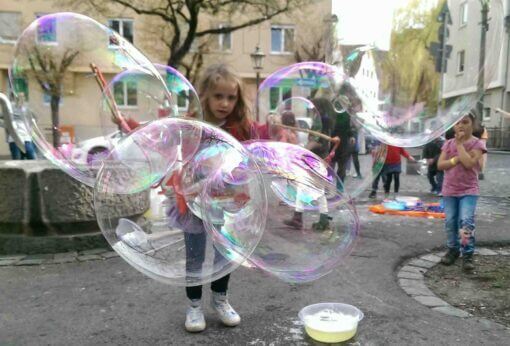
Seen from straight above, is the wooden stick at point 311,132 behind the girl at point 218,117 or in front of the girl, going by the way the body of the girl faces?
behind

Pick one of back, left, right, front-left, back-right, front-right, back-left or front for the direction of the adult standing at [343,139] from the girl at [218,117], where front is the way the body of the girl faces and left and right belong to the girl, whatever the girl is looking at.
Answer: back-left

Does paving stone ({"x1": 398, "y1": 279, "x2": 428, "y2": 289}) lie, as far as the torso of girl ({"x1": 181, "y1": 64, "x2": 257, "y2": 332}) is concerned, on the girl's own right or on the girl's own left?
on the girl's own left

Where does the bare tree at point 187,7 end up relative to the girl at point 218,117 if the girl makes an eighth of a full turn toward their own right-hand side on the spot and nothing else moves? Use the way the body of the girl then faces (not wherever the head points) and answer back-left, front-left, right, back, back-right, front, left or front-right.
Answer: back-right

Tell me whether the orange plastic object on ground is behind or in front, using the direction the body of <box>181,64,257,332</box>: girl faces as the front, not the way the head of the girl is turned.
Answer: behind

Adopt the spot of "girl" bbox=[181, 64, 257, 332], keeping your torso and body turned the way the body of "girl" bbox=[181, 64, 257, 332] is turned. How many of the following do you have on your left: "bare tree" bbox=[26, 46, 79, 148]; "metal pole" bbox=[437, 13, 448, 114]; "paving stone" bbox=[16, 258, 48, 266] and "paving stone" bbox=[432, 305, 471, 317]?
2

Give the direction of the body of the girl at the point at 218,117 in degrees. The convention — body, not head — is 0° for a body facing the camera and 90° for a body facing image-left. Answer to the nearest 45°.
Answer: approximately 0°

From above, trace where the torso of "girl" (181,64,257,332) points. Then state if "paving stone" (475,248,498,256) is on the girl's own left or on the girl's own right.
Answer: on the girl's own left

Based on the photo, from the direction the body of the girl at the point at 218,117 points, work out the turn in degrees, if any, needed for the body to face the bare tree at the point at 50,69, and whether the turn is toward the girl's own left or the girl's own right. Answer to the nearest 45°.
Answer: approximately 135° to the girl's own right
